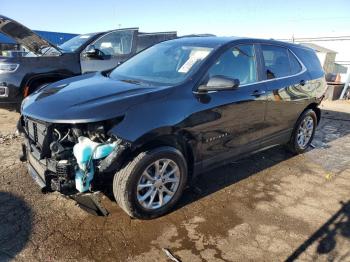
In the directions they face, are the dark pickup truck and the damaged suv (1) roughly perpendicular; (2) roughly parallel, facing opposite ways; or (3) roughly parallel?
roughly parallel

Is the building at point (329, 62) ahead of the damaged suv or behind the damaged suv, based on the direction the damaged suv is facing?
behind

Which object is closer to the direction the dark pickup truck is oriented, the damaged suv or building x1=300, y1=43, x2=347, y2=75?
the damaged suv

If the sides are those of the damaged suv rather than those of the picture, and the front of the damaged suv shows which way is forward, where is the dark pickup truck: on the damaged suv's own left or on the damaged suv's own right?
on the damaged suv's own right

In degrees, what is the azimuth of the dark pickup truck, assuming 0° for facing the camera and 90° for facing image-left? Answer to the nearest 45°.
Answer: approximately 45°

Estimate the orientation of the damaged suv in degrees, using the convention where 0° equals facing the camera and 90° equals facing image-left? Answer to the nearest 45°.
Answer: approximately 45°

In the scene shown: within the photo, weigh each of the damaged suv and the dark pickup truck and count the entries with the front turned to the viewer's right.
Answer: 0

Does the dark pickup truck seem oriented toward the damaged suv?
no

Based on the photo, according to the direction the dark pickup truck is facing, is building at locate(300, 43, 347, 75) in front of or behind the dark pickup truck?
behind
